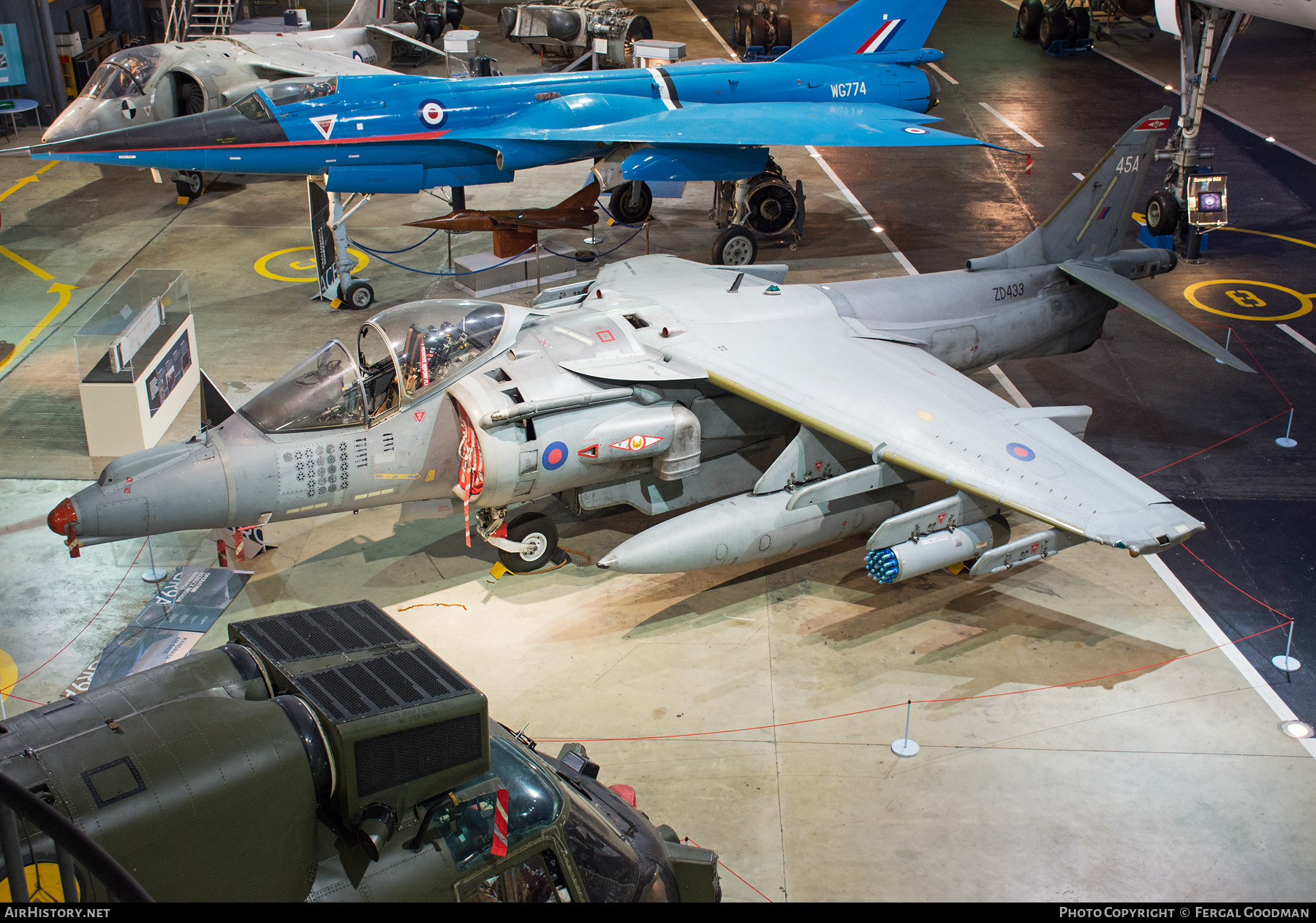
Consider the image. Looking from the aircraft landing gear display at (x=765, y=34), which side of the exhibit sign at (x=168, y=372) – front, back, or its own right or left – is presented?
left

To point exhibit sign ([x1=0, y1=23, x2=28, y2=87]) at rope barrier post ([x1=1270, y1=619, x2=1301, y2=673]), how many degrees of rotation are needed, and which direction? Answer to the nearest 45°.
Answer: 0° — it already faces it

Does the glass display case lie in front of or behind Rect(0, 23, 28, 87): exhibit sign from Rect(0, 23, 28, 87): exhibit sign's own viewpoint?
in front

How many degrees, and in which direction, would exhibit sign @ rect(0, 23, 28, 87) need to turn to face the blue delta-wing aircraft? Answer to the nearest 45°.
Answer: approximately 45° to its left

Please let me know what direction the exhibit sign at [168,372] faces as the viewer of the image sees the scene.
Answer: facing the viewer and to the right of the viewer

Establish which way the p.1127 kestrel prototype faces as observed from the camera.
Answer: facing the viewer and to the left of the viewer

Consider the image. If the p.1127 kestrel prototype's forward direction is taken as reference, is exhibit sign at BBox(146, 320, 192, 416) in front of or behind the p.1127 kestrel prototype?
in front

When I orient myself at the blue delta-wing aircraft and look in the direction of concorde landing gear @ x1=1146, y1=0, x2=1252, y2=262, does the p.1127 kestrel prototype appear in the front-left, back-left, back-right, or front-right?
back-left

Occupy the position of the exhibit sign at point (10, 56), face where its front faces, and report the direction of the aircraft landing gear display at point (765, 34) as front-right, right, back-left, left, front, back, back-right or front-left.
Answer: left

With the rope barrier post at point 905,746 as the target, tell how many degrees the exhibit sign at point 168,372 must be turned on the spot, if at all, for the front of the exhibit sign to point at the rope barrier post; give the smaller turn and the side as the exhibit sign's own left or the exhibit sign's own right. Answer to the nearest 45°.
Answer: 0° — it already faces it

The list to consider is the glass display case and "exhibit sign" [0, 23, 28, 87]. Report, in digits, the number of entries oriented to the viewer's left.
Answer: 0

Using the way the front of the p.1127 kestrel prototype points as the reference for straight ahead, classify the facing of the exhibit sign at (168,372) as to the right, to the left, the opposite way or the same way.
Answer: to the left

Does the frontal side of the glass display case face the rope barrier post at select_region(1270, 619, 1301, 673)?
yes
